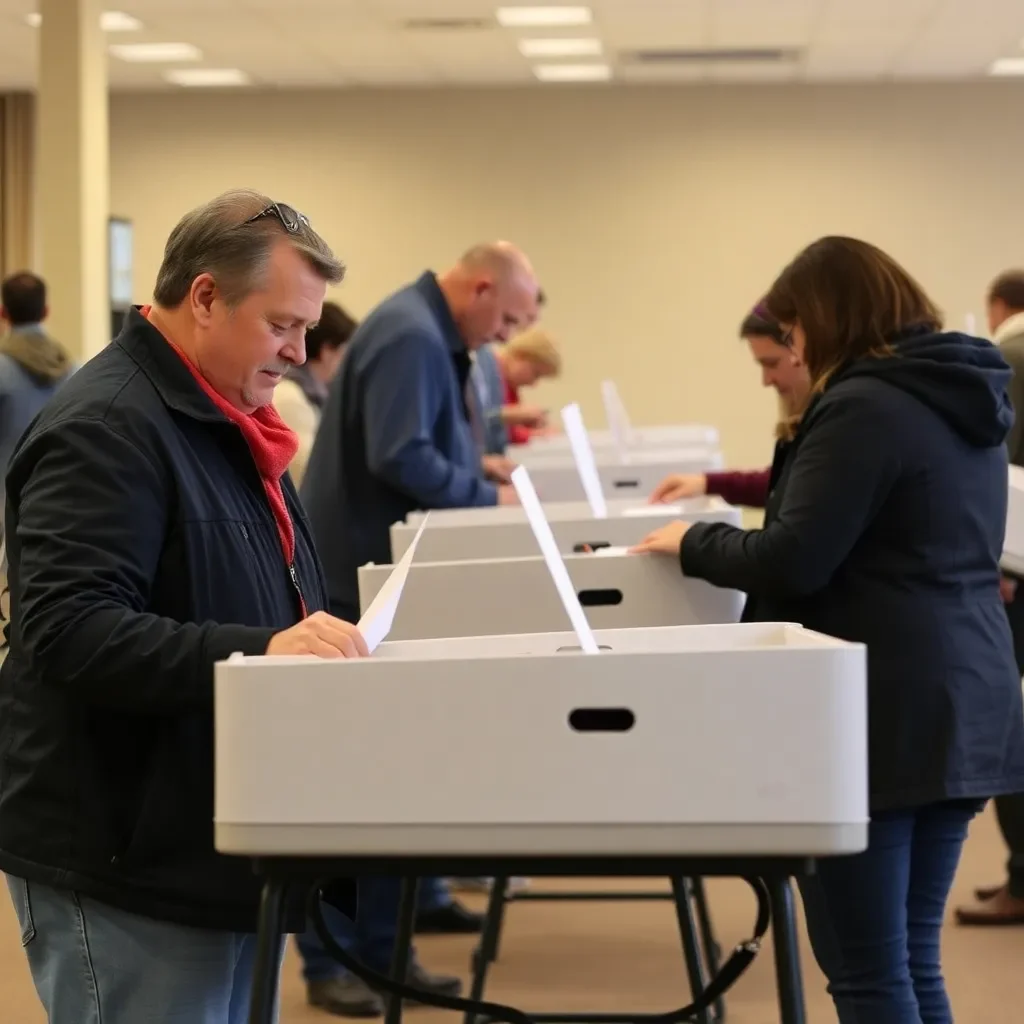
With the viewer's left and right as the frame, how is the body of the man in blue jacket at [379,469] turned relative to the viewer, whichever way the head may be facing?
facing to the right of the viewer

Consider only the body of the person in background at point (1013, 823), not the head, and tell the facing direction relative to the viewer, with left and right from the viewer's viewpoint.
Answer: facing to the left of the viewer

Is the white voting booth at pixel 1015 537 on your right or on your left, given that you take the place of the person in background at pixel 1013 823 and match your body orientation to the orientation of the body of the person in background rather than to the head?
on your left

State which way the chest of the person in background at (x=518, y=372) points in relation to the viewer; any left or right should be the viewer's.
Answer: facing to the right of the viewer

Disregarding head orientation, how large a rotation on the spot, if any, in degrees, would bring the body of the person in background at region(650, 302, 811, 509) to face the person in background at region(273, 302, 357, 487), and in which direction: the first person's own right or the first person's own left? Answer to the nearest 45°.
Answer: approximately 45° to the first person's own right

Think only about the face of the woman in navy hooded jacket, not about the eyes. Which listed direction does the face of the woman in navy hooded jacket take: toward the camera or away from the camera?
away from the camera

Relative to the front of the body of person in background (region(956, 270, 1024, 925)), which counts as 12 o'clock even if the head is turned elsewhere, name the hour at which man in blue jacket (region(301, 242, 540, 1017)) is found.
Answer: The man in blue jacket is roughly at 11 o'clock from the person in background.

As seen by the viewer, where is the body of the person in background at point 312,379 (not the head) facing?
to the viewer's right

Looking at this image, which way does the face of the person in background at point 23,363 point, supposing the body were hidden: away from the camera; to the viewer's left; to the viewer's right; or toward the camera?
away from the camera

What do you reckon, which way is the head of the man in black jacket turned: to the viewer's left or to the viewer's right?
to the viewer's right

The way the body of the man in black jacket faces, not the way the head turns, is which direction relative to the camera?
to the viewer's right

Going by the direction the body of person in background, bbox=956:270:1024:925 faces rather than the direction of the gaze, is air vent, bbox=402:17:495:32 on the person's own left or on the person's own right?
on the person's own right
